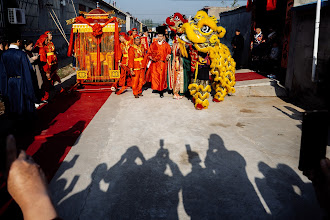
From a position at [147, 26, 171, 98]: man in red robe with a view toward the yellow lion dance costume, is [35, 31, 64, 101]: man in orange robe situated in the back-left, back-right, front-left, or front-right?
back-right

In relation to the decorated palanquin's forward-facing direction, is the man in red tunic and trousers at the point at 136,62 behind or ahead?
ahead

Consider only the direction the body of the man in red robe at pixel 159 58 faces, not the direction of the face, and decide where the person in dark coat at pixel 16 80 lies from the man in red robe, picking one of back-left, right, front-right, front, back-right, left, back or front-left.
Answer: front-right

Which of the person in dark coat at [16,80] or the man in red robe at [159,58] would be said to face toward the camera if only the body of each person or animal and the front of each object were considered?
the man in red robe

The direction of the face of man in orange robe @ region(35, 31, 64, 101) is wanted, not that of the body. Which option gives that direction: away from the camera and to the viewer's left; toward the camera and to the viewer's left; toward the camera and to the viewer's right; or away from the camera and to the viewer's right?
toward the camera and to the viewer's right

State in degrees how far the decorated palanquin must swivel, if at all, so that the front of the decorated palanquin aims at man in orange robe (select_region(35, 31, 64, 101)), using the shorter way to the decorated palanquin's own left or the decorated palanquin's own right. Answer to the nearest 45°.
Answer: approximately 45° to the decorated palanquin's own right

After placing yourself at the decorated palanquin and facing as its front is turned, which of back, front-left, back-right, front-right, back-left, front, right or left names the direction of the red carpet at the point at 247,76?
left

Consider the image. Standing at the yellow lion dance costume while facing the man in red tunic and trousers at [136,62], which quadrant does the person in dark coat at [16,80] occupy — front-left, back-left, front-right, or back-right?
front-left

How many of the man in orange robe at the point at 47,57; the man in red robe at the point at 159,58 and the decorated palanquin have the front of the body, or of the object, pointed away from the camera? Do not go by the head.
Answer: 0

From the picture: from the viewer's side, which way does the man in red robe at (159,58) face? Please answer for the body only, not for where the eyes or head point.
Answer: toward the camera

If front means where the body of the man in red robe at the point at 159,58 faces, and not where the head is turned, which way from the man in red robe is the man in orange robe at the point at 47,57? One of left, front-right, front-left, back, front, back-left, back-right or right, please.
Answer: right
